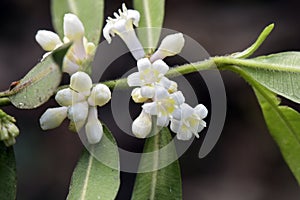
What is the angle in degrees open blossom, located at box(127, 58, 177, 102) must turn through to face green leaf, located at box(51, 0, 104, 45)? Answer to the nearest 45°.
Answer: approximately 135° to its right

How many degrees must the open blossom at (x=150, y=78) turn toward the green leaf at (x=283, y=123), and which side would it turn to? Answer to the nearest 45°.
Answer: approximately 135° to its left

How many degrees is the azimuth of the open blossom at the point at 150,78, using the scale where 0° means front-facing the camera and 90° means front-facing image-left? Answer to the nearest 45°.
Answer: approximately 0°
